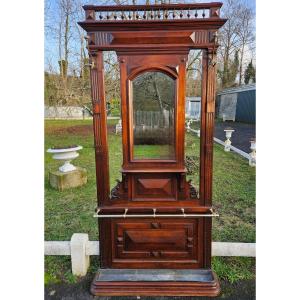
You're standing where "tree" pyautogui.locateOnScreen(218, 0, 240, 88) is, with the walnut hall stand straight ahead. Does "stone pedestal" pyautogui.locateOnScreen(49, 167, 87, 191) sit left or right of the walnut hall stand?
right

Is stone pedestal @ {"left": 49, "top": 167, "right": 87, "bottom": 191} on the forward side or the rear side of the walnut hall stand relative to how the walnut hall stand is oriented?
on the rear side

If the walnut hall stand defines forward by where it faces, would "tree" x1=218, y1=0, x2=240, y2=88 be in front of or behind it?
behind

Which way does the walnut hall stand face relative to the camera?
toward the camera

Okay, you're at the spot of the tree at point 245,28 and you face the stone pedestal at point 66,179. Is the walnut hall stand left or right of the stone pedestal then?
left
